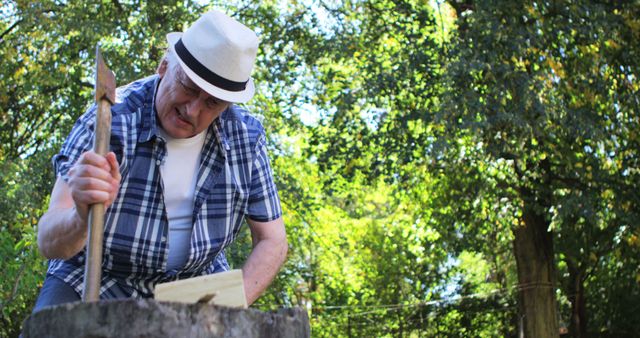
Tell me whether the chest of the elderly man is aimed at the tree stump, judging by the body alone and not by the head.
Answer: yes

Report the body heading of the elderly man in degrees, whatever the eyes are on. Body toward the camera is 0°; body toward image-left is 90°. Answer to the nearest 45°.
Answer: approximately 0°

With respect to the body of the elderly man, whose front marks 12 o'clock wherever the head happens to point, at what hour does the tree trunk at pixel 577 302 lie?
The tree trunk is roughly at 7 o'clock from the elderly man.

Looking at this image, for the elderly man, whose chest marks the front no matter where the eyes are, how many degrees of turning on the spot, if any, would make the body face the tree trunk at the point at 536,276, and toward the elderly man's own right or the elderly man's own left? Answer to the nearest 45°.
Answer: approximately 135° to the elderly man's own left

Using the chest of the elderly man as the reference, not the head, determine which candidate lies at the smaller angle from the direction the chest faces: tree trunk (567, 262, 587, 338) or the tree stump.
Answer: the tree stump
